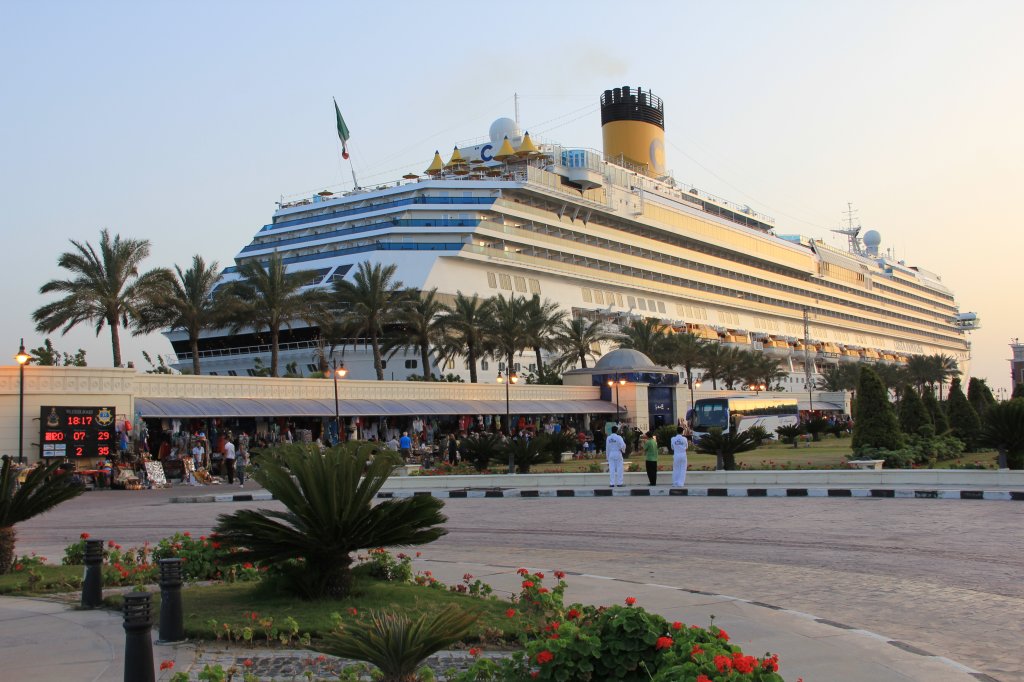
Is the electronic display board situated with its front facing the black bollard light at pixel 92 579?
yes

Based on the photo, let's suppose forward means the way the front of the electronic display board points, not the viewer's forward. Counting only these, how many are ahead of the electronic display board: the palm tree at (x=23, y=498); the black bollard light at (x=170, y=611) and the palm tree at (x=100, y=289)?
2

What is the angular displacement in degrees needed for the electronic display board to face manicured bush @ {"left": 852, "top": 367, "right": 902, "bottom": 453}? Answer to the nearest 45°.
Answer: approximately 45° to its left

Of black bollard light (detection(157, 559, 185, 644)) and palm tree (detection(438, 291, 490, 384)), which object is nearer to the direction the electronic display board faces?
the black bollard light

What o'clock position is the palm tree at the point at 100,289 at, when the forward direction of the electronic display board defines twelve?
The palm tree is roughly at 6 o'clock from the electronic display board.

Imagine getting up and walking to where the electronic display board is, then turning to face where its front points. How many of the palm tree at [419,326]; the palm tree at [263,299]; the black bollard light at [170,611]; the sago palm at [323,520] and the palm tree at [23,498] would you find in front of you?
3

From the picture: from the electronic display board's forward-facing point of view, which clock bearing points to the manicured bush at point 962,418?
The manicured bush is roughly at 9 o'clock from the electronic display board.

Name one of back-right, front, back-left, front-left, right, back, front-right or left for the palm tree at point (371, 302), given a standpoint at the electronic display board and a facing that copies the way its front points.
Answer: back-left

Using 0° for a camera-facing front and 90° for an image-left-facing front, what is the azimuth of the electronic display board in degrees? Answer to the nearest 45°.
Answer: approximately 0°

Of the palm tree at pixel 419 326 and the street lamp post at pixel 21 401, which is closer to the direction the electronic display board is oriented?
the street lamp post

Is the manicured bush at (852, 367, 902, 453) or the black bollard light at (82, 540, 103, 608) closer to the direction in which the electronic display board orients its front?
the black bollard light

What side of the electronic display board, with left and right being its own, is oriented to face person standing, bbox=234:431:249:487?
left

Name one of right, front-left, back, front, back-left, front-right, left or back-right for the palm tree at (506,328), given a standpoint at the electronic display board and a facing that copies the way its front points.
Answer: back-left

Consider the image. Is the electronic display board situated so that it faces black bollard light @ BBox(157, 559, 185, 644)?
yes

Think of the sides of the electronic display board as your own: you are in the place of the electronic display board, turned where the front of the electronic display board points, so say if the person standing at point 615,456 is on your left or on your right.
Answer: on your left

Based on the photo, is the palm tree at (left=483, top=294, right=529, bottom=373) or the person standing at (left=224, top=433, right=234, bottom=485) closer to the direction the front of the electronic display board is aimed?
the person standing

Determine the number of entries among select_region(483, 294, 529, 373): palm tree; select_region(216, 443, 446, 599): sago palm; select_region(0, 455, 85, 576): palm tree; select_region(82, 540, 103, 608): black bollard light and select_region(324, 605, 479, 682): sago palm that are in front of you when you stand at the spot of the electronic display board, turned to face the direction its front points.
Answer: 4

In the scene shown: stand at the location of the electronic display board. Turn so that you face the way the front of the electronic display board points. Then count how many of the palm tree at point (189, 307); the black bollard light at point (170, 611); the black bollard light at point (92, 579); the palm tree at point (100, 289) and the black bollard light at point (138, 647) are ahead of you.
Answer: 3

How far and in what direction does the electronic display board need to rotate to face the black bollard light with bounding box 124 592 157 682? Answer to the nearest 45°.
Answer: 0° — it already faces it
